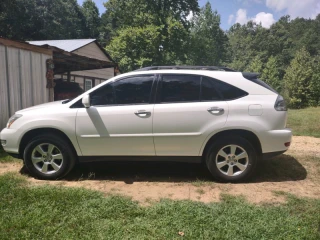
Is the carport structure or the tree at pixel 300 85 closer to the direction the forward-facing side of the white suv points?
the carport structure

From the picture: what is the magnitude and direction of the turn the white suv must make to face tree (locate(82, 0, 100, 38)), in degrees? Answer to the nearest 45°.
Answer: approximately 90° to its right

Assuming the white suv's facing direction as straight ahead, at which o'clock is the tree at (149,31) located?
The tree is roughly at 3 o'clock from the white suv.

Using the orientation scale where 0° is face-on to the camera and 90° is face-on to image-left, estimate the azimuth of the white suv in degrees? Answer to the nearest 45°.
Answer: approximately 90°

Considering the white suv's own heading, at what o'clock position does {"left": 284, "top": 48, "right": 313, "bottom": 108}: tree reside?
The tree is roughly at 4 o'clock from the white suv.
